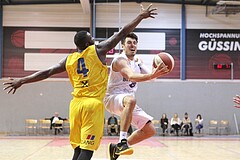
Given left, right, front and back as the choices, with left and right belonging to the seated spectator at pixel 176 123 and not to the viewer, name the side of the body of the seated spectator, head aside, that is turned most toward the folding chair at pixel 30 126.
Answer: right

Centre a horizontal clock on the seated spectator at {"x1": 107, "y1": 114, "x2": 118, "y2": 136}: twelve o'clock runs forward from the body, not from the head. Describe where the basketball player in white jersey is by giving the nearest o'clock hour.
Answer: The basketball player in white jersey is roughly at 12 o'clock from the seated spectator.

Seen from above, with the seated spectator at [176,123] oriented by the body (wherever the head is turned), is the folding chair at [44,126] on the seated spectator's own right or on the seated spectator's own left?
on the seated spectator's own right

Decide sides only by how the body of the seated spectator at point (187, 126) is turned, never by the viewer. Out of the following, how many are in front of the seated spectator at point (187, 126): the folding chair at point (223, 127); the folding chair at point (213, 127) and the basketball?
1

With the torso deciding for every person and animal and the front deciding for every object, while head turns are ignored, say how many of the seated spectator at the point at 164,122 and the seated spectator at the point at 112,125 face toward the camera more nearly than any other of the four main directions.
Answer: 2

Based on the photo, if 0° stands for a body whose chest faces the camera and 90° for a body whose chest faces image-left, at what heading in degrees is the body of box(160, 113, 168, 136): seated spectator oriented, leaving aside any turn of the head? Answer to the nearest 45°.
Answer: approximately 0°
